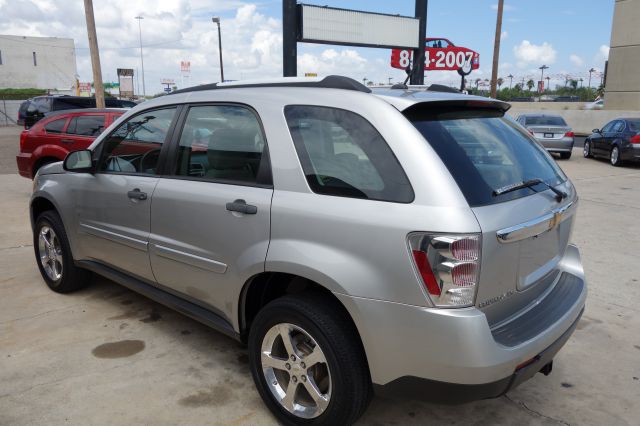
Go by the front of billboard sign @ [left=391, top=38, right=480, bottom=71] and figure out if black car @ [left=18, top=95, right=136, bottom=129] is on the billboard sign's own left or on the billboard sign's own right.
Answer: on the billboard sign's own right

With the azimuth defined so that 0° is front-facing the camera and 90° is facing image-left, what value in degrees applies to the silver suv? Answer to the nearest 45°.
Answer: approximately 135°

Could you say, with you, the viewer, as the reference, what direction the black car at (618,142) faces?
facing away from the viewer and to the left of the viewer

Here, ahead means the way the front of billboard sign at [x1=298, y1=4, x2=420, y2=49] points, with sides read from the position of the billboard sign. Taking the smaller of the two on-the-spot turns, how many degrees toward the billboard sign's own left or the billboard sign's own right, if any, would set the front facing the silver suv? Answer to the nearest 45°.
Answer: approximately 45° to the billboard sign's own right

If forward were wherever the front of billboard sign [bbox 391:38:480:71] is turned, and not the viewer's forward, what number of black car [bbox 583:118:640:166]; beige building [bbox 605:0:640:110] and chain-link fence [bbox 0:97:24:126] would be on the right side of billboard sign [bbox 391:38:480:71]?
1

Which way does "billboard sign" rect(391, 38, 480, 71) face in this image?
toward the camera

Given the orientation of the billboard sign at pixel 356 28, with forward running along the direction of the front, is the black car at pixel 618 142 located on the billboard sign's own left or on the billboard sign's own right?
on the billboard sign's own left

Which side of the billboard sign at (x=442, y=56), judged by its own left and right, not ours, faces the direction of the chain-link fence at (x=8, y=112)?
right

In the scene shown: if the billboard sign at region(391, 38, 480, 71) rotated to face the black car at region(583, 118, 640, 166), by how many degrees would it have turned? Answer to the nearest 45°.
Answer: approximately 45° to its left

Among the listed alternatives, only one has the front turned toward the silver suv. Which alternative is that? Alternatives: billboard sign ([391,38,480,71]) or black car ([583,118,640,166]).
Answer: the billboard sign

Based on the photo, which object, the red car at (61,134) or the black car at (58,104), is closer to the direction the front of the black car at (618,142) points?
the black car

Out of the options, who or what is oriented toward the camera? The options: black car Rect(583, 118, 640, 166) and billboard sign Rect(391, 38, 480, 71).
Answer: the billboard sign

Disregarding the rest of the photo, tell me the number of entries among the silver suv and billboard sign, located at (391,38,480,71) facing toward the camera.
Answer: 1

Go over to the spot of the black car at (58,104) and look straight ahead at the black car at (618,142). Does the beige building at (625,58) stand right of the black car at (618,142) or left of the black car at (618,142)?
left

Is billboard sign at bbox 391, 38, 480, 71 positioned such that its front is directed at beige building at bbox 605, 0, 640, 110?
no

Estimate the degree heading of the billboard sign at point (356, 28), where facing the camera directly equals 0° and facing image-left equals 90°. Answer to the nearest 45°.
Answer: approximately 315°

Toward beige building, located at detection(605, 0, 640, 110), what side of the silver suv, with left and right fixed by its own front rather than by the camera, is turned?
right

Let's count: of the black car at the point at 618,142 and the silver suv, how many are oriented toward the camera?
0

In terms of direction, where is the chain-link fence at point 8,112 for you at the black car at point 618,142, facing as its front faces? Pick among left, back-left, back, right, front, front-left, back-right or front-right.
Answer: front-left

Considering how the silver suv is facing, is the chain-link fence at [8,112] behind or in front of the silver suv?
in front
